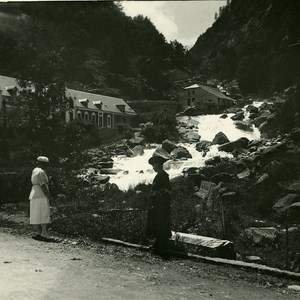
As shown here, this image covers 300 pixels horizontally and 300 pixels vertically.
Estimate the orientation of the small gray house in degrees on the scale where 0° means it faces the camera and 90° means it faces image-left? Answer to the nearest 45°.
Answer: approximately 45°

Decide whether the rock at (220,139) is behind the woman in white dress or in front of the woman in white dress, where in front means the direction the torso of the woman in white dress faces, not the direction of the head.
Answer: in front

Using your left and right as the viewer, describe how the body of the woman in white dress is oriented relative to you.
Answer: facing away from the viewer and to the right of the viewer

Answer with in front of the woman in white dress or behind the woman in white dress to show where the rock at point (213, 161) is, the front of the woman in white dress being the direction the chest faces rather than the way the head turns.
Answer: in front

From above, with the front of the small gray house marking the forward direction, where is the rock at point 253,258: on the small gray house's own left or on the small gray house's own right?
on the small gray house's own left

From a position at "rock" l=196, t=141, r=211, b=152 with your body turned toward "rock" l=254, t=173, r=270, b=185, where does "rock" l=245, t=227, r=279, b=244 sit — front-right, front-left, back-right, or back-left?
front-right

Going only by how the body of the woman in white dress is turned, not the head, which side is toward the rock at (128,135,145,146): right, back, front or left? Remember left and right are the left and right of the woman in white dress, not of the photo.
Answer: front
